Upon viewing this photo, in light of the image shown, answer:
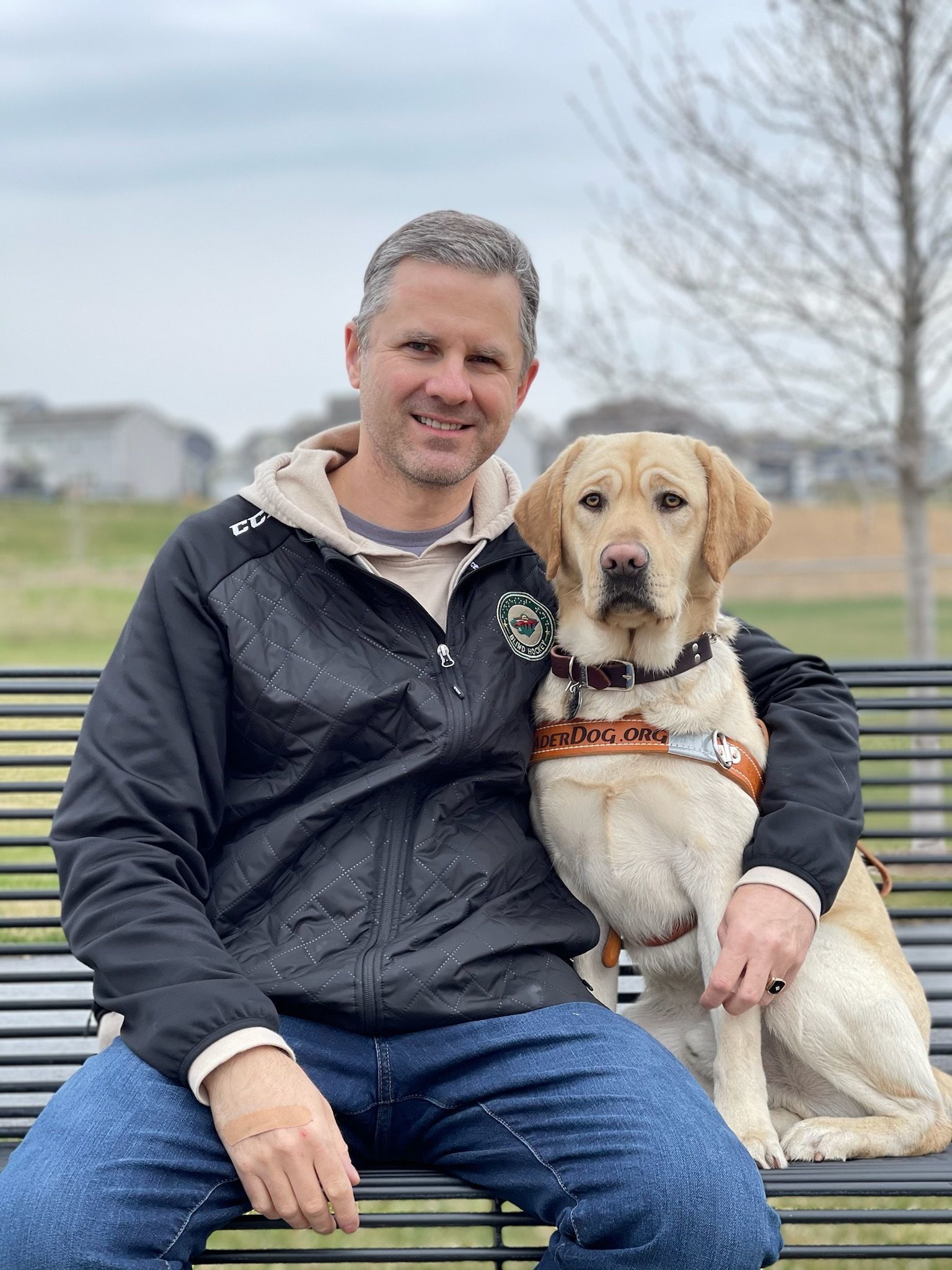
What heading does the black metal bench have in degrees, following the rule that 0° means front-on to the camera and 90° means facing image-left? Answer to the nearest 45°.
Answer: approximately 0°

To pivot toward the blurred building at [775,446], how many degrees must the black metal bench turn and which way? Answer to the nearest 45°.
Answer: approximately 135° to its left

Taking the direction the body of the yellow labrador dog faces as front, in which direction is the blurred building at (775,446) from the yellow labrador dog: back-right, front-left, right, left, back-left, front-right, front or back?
back-right
